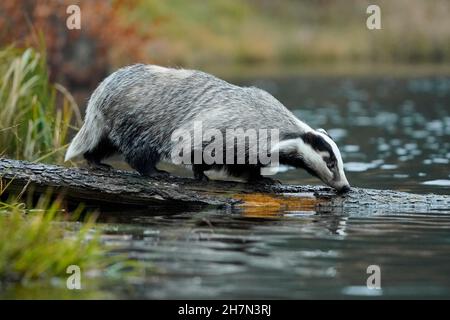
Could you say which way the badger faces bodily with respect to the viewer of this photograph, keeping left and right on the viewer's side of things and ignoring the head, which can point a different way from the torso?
facing to the right of the viewer
